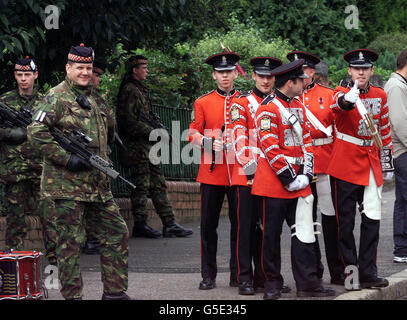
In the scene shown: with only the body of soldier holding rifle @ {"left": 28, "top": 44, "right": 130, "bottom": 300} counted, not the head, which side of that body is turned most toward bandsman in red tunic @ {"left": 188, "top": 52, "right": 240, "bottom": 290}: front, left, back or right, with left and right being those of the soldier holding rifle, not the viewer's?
left

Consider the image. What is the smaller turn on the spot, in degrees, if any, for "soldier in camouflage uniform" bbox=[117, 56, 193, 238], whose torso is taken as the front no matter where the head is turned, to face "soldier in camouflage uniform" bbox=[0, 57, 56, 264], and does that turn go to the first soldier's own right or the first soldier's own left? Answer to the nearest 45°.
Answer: approximately 135° to the first soldier's own right

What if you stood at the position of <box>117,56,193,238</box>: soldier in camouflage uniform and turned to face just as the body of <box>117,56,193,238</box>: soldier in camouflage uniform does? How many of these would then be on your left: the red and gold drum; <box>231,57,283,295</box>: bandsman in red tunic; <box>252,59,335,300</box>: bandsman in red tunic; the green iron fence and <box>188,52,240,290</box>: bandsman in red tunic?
1

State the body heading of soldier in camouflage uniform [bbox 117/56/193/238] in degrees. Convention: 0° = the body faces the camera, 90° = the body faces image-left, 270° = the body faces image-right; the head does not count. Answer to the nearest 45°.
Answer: approximately 270°

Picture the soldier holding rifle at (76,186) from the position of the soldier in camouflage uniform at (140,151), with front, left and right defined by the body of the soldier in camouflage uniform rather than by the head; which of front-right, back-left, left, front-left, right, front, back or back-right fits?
right

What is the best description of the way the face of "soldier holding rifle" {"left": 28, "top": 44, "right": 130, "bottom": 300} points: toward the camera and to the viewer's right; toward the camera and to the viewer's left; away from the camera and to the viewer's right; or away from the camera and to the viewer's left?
toward the camera and to the viewer's right

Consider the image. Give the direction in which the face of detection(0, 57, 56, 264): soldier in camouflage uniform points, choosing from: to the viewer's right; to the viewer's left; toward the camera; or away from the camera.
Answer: toward the camera

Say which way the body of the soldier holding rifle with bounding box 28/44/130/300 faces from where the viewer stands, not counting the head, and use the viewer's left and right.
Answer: facing the viewer and to the right of the viewer

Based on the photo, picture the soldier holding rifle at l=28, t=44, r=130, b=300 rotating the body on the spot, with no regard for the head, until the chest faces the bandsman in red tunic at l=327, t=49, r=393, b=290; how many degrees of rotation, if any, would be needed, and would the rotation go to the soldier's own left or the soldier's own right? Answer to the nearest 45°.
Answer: approximately 45° to the soldier's own left
